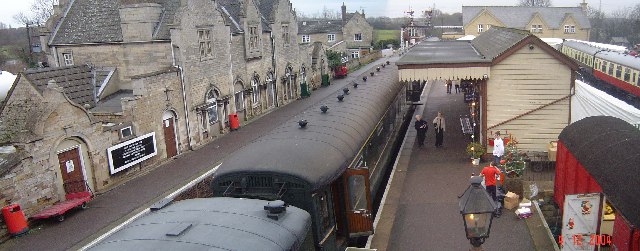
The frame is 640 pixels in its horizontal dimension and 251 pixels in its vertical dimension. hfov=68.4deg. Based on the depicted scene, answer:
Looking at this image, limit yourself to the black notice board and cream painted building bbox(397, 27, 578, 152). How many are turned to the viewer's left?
1

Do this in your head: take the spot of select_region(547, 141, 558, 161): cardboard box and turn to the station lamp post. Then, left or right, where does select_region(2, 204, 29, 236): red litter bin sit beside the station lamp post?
right

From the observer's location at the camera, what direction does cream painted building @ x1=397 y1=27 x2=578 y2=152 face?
facing to the left of the viewer

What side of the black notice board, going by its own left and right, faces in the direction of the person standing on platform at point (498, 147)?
front

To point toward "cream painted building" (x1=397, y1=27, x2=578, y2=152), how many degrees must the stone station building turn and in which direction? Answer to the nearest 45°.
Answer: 0° — it already faces it

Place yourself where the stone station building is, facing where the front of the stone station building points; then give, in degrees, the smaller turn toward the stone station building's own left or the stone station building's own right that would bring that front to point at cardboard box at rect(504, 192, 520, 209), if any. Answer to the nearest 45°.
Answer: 0° — it already faces it

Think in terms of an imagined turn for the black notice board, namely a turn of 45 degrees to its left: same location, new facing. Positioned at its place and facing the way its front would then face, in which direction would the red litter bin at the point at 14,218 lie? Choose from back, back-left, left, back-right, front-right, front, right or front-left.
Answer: back-right

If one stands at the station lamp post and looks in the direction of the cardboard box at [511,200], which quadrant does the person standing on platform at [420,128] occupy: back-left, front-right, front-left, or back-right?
front-left

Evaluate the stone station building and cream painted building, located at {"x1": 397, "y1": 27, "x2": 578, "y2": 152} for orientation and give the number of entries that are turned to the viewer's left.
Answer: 1

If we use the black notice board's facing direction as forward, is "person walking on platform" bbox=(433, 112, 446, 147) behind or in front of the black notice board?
in front

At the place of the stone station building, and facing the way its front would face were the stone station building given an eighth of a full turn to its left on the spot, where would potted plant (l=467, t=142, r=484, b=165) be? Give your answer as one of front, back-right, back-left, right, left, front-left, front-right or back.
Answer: front-right

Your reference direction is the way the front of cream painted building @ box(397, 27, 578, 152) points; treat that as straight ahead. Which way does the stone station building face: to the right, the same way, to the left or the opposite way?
the opposite way

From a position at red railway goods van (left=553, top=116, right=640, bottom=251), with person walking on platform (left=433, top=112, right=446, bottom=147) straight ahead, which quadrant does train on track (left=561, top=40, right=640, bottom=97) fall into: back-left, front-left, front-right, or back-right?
front-right

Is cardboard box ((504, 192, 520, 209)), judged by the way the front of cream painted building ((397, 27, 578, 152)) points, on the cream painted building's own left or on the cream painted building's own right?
on the cream painted building's own left

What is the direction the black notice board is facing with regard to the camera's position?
facing the viewer and to the right of the viewer
